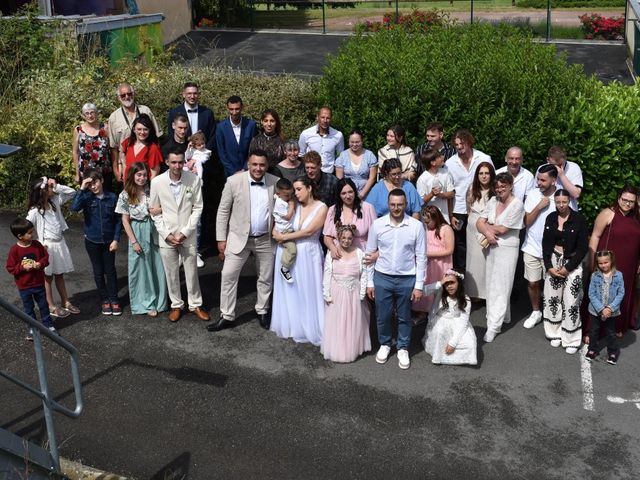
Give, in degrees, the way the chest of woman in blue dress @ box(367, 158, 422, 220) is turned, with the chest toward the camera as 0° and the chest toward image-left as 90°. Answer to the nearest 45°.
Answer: approximately 0°

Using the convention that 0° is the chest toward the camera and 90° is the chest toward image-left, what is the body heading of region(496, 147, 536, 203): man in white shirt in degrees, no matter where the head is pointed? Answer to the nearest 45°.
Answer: approximately 0°

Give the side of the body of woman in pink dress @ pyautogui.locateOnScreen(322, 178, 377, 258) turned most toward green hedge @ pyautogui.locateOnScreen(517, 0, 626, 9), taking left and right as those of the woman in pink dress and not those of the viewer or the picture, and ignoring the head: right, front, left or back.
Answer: back

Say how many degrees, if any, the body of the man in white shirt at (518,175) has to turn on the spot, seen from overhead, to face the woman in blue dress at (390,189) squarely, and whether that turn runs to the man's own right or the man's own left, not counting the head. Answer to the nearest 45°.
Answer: approximately 45° to the man's own right
